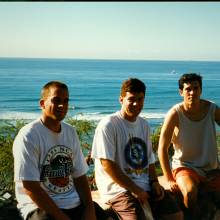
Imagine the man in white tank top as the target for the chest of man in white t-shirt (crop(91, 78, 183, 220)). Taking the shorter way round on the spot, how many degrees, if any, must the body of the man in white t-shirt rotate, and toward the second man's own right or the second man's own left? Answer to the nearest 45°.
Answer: approximately 90° to the second man's own left

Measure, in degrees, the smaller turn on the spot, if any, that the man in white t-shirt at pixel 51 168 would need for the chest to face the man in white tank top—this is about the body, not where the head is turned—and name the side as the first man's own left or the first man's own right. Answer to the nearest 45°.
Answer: approximately 90° to the first man's own left

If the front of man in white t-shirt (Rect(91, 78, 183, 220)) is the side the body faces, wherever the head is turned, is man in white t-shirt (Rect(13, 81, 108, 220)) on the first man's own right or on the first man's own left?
on the first man's own right

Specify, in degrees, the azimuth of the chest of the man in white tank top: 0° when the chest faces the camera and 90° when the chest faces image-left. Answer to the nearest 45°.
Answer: approximately 0°

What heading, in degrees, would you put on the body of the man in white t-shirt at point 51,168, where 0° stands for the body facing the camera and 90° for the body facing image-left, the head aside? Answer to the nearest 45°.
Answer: approximately 315°

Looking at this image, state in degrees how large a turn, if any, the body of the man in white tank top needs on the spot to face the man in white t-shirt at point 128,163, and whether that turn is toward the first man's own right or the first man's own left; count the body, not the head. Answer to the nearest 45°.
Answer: approximately 45° to the first man's own right

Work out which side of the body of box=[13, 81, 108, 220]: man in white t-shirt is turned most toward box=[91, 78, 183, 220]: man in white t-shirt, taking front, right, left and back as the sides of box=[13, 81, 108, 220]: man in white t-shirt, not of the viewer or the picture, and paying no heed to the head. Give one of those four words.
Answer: left

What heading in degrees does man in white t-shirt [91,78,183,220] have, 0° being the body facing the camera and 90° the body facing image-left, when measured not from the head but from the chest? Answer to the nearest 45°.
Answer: approximately 315°
